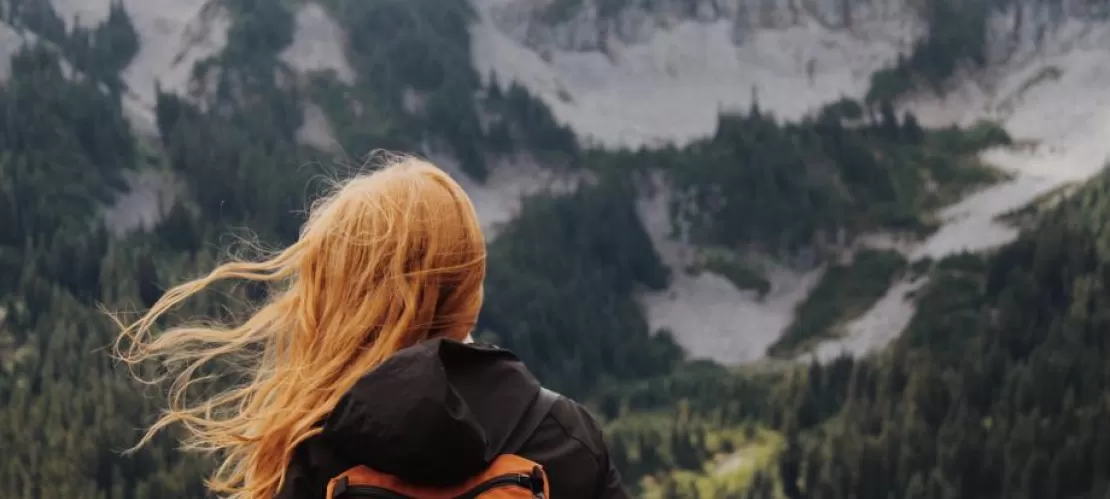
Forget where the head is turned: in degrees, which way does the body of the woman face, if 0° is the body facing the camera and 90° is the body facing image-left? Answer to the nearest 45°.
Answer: approximately 180°
